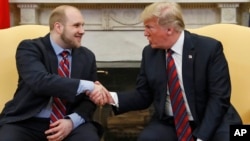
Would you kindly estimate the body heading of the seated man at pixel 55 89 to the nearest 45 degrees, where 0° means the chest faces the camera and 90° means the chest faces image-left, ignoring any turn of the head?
approximately 315°

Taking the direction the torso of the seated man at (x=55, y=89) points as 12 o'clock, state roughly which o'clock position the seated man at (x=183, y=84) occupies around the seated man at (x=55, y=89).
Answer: the seated man at (x=183, y=84) is roughly at 11 o'clock from the seated man at (x=55, y=89).

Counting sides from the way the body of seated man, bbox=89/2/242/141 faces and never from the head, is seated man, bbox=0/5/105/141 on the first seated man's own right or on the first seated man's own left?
on the first seated man's own right

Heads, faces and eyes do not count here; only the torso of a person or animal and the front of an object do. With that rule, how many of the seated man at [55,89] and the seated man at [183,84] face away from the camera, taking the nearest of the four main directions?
0

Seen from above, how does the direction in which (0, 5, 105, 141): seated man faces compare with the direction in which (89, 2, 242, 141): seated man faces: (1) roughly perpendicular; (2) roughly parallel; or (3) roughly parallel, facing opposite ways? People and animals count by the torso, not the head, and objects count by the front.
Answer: roughly perpendicular

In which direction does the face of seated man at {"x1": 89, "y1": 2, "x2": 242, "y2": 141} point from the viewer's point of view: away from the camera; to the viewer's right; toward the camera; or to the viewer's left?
to the viewer's left
